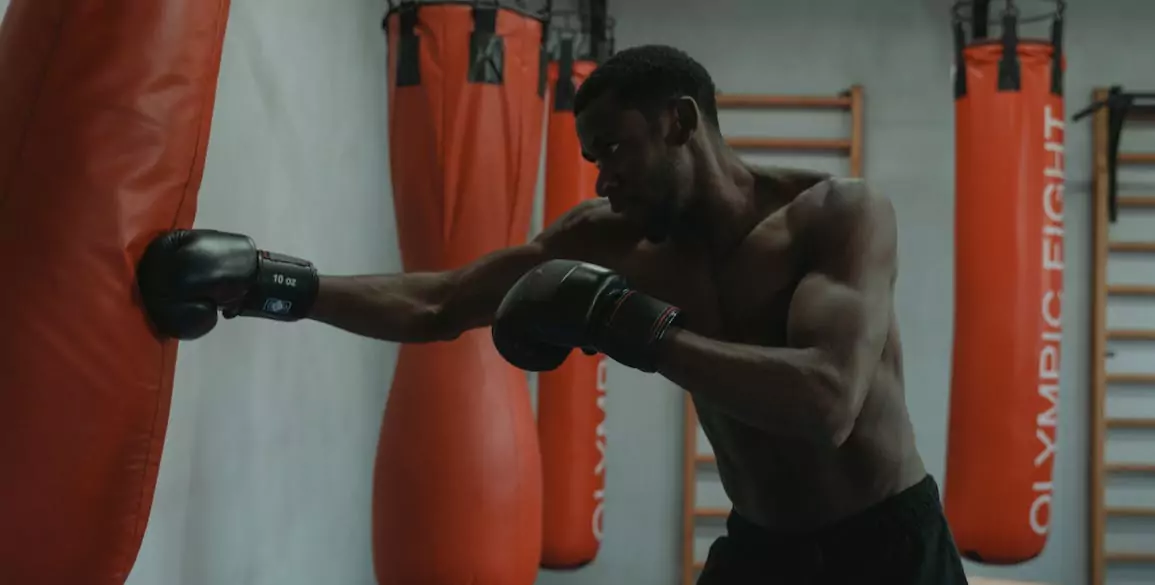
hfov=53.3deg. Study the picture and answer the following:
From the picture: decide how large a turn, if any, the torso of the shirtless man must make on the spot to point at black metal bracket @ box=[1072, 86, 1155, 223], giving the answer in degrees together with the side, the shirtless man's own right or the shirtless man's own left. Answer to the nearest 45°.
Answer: approximately 180°

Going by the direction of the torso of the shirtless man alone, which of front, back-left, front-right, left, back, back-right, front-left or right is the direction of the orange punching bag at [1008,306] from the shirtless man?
back

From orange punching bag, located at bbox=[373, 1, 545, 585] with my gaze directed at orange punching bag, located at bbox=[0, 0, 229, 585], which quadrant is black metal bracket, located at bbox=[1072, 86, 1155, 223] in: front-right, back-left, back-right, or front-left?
back-left

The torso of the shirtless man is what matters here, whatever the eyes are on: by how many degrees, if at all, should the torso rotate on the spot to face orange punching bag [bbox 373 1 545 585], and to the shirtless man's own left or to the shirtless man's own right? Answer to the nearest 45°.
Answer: approximately 90° to the shirtless man's own right

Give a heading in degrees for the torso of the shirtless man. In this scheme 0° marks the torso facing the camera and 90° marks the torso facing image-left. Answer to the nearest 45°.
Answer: approximately 45°

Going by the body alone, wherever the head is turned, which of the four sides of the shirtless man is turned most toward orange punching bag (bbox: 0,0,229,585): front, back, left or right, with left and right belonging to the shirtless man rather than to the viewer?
front

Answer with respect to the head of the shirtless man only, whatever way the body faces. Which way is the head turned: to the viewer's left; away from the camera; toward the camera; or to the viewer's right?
to the viewer's left

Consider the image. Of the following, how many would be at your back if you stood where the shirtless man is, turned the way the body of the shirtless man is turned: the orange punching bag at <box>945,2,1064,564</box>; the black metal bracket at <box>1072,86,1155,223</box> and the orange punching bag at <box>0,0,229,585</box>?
2
